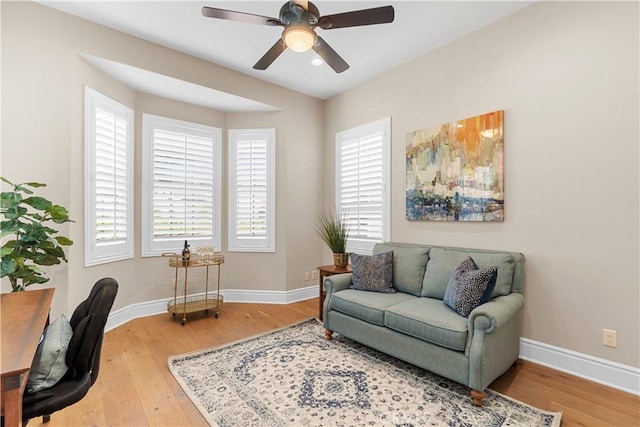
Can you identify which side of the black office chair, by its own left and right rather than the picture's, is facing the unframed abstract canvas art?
back

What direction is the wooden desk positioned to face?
to the viewer's right

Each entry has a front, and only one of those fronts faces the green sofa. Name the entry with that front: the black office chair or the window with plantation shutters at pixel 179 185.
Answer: the window with plantation shutters

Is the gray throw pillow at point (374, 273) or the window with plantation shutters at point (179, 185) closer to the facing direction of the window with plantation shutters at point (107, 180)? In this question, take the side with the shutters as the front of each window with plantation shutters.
the gray throw pillow

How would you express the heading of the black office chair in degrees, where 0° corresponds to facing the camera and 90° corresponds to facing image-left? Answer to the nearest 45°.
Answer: approximately 90°

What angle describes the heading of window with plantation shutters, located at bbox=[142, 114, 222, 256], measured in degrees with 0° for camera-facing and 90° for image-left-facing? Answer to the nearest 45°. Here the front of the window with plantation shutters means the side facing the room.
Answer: approximately 315°

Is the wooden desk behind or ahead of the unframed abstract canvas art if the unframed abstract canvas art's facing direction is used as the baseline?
ahead

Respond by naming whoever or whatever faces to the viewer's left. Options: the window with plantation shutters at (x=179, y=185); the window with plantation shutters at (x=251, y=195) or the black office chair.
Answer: the black office chair

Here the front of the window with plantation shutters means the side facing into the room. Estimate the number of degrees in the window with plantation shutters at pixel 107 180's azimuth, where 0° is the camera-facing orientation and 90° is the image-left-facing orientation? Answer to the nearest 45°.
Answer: approximately 315°
